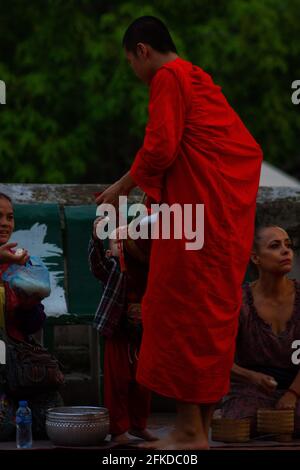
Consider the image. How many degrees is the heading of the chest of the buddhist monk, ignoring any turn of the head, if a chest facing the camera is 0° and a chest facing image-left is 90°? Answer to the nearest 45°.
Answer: approximately 90°

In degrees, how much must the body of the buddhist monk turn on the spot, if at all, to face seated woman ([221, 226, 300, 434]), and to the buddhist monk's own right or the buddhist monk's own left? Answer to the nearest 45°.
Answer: approximately 135° to the buddhist monk's own right
